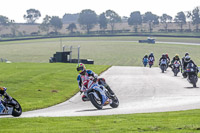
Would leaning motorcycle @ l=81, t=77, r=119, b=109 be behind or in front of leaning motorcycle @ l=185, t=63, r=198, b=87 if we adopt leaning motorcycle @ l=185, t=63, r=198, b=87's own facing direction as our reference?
in front

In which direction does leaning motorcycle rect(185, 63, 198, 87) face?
toward the camera

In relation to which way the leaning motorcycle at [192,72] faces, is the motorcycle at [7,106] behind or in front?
in front
